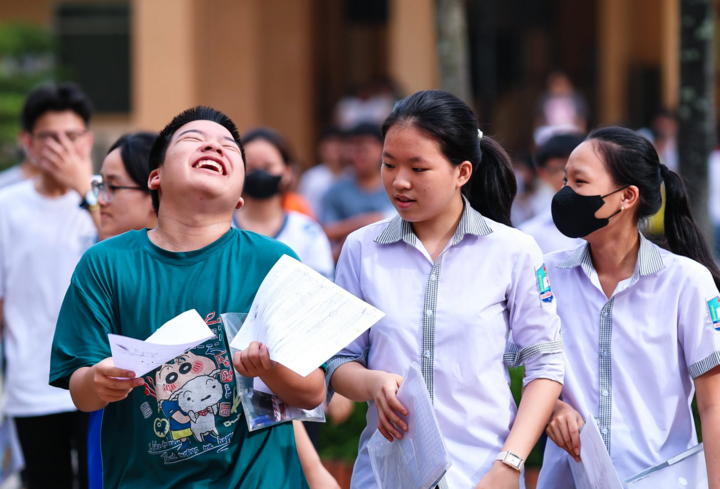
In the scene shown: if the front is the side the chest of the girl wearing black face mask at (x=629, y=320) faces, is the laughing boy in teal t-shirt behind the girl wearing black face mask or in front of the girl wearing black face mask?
in front

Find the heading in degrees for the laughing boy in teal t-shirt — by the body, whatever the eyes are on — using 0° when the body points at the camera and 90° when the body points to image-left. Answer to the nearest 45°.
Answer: approximately 0°

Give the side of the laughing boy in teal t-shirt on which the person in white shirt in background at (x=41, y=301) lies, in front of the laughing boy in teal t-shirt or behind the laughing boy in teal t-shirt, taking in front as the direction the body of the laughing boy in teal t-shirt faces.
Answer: behind

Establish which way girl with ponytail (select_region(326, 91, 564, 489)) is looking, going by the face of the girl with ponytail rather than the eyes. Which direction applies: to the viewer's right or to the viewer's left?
to the viewer's left

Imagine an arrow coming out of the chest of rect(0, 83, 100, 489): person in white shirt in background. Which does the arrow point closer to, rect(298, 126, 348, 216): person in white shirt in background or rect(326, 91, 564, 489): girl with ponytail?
the girl with ponytail

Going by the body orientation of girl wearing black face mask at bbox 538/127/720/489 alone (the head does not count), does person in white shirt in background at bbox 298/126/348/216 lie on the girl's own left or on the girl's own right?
on the girl's own right

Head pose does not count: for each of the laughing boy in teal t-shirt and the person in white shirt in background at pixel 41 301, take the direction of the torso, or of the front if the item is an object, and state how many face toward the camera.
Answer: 2

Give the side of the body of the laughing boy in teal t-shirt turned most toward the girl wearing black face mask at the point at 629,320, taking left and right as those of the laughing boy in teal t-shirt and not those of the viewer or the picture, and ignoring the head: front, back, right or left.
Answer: left

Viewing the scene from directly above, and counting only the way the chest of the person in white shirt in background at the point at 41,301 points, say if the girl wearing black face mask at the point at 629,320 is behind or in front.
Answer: in front
